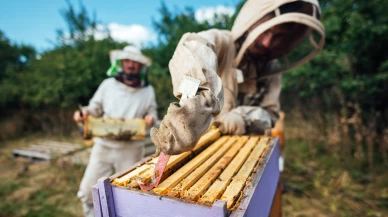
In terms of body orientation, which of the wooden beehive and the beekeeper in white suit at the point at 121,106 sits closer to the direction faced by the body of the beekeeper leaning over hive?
the wooden beehive

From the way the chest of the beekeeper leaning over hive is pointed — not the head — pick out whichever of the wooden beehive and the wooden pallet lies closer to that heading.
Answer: the wooden beehive

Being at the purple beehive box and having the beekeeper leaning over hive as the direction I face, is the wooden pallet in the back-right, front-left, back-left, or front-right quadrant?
front-left

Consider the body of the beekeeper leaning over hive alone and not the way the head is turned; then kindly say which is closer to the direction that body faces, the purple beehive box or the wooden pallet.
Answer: the purple beehive box

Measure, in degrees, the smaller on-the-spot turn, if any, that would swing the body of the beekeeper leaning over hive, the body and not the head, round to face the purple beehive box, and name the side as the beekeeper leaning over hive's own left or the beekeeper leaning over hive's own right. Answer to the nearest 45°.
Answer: approximately 45° to the beekeeper leaning over hive's own right

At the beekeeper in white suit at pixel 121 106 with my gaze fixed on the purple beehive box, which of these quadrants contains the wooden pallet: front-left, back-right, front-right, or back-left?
back-right
